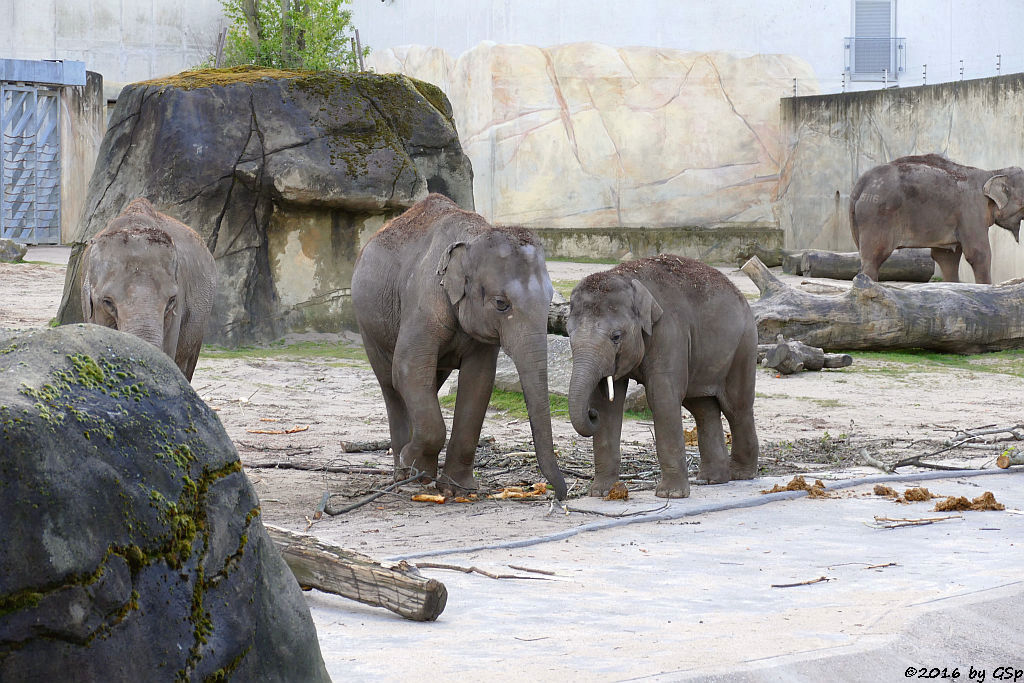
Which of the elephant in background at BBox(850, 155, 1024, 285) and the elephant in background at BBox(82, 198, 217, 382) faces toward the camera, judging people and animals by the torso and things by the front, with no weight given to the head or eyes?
the elephant in background at BBox(82, 198, 217, 382)

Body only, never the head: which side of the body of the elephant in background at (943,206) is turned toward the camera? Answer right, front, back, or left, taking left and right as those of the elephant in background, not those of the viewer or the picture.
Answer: right

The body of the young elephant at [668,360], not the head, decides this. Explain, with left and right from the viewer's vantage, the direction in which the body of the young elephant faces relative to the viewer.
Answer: facing the viewer and to the left of the viewer

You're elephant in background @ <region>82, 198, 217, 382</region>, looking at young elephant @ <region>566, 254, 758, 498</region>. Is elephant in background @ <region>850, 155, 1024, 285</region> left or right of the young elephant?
left

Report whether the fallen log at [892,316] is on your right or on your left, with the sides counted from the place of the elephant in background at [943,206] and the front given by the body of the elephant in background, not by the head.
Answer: on your right

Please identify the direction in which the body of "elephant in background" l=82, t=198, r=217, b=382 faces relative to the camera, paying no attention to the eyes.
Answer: toward the camera

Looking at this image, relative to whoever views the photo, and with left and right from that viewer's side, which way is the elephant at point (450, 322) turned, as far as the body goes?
facing the viewer and to the right of the viewer

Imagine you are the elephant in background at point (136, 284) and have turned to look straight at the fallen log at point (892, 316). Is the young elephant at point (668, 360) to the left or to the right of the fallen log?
right

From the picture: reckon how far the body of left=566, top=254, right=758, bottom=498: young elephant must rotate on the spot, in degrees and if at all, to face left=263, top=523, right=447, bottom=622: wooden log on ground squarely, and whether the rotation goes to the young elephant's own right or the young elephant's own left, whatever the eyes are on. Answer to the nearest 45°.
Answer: approximately 45° to the young elephant's own left

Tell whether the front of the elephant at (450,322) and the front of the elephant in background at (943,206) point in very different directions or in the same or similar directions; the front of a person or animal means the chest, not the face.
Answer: same or similar directions

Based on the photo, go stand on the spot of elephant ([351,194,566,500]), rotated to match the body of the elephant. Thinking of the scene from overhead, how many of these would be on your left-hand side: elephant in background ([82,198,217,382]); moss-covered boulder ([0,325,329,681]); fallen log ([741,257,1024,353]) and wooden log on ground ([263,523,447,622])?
1

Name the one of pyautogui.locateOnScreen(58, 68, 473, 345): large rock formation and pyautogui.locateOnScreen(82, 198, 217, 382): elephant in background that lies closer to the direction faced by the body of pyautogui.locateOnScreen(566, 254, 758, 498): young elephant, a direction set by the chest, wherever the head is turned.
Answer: the elephant in background

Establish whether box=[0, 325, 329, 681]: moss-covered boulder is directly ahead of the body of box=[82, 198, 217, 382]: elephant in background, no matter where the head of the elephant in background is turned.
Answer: yes

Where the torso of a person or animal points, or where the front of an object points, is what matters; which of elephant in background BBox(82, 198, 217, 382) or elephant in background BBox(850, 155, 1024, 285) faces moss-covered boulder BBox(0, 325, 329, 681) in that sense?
elephant in background BBox(82, 198, 217, 382)

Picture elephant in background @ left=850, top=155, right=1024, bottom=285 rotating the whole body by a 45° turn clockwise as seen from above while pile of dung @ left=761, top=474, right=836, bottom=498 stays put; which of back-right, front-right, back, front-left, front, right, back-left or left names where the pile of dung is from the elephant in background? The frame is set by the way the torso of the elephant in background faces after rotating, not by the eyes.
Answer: front-right

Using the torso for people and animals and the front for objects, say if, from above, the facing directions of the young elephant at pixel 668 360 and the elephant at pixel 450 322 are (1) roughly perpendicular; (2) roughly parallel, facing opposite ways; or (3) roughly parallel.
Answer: roughly perpendicular
